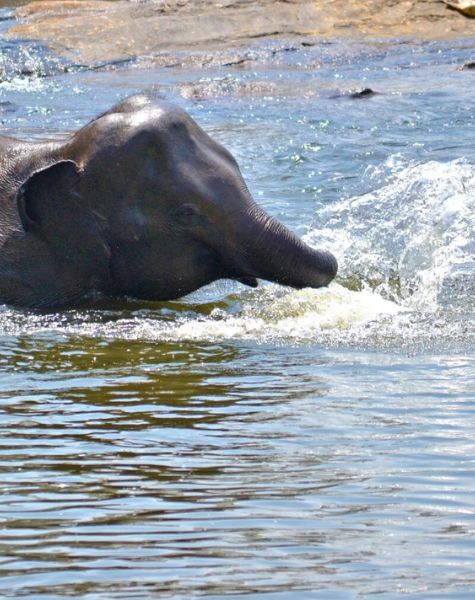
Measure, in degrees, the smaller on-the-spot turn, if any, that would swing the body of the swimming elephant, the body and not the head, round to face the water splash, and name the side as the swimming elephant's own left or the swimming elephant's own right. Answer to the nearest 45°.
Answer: approximately 45° to the swimming elephant's own left

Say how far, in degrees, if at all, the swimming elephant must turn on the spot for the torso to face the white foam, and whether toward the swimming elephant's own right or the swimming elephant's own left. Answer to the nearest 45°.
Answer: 0° — it already faces it

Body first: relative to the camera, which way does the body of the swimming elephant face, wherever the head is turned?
to the viewer's right
